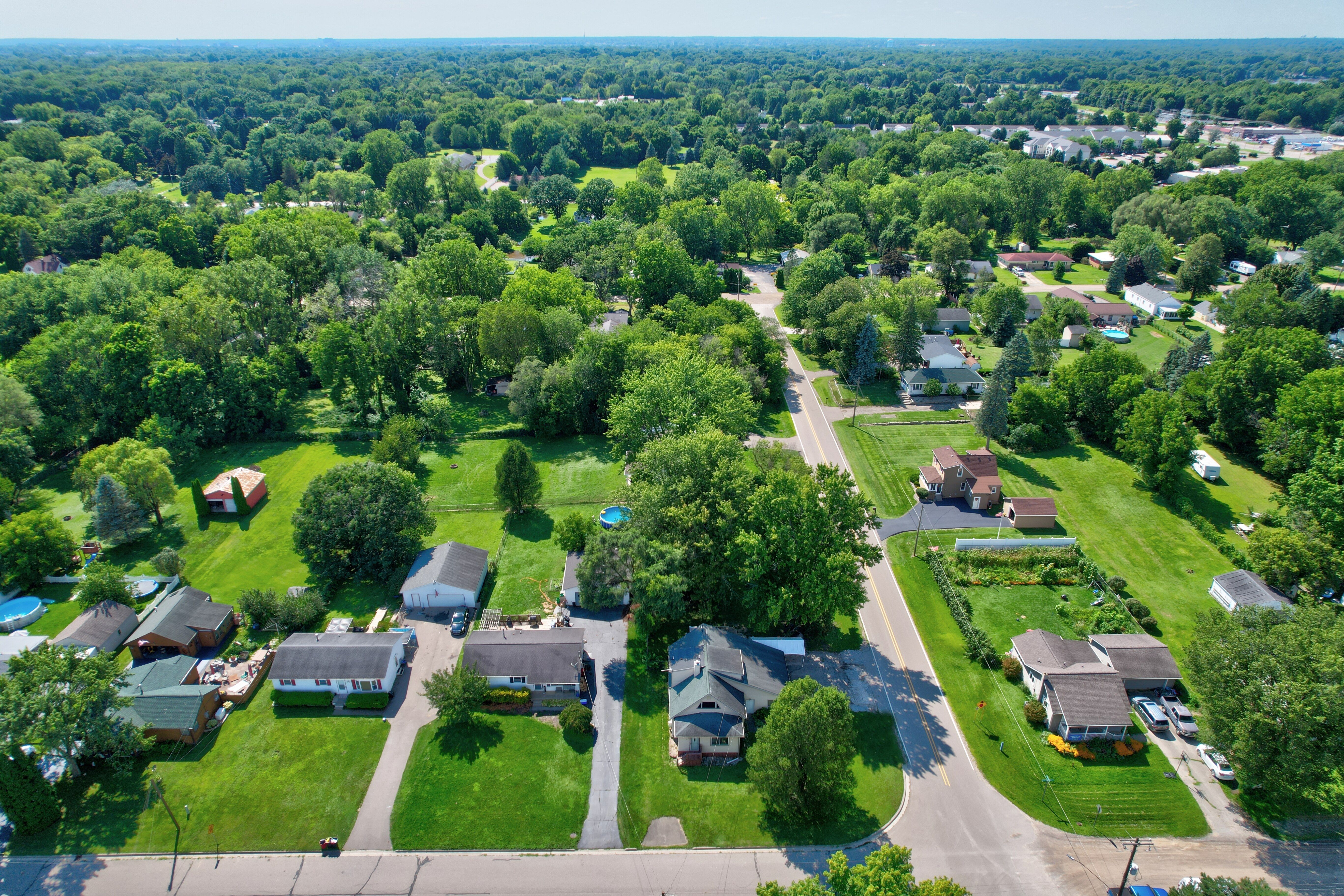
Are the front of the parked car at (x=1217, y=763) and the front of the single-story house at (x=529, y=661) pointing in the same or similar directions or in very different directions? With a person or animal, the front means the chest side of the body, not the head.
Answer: very different directions

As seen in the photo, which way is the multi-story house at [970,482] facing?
to the viewer's left

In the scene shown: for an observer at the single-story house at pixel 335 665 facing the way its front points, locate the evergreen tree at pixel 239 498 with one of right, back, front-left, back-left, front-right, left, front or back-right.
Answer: back

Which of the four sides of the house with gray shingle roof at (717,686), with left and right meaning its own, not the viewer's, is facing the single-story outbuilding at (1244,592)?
left

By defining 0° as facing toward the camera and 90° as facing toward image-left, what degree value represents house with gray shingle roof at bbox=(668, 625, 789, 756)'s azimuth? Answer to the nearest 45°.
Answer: approximately 0°

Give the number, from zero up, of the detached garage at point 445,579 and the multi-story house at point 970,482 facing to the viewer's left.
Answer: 1

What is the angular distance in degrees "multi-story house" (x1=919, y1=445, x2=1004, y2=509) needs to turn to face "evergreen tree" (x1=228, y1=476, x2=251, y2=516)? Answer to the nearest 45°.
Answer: approximately 45° to its left

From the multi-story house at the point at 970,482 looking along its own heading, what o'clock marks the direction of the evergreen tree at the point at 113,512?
The evergreen tree is roughly at 11 o'clock from the multi-story house.

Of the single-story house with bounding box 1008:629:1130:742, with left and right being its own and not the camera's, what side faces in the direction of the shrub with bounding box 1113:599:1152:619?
back

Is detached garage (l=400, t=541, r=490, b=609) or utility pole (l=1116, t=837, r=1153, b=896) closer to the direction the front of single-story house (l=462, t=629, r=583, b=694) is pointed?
the utility pole

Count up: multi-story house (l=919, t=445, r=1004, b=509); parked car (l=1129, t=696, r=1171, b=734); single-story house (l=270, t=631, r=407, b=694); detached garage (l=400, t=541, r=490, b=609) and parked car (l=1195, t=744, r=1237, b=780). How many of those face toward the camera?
2

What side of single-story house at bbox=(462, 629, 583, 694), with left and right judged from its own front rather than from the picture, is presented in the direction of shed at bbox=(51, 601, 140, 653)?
right

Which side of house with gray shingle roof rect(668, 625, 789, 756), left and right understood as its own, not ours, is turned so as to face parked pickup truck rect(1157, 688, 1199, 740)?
left

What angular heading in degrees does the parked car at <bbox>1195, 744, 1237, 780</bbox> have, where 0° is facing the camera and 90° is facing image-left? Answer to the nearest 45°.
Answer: approximately 135°

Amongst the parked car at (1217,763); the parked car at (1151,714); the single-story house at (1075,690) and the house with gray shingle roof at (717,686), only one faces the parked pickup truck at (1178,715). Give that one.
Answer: the parked car at (1217,763)

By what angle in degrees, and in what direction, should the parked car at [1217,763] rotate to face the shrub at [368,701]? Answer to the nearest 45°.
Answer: approximately 90° to its left

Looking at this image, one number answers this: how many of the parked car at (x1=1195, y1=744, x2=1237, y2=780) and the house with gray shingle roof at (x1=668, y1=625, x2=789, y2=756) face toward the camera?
1

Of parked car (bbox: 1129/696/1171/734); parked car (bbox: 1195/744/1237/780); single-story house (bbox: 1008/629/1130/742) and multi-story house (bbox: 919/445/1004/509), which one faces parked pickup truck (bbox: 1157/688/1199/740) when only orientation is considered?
parked car (bbox: 1195/744/1237/780)
